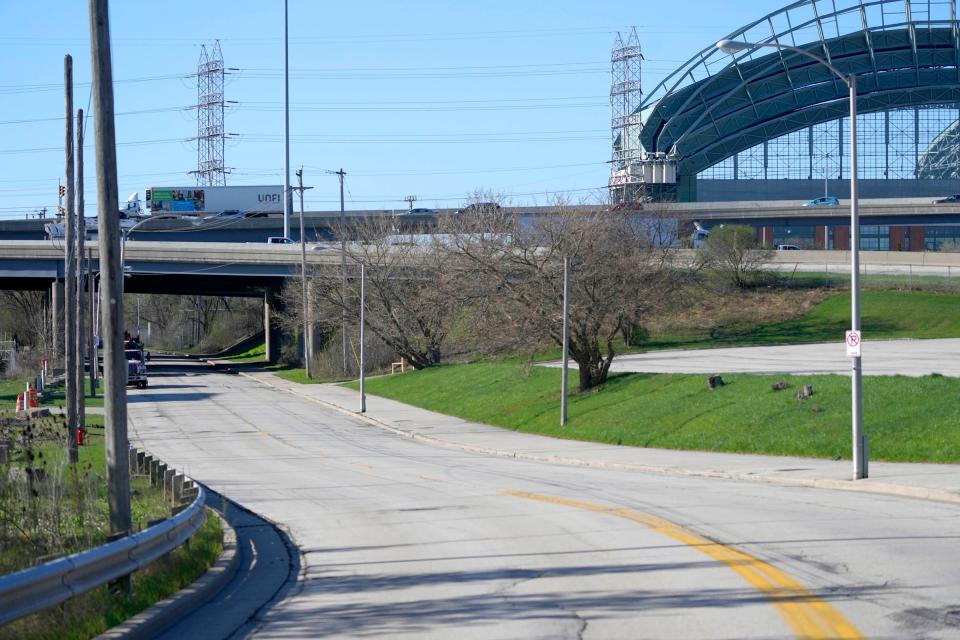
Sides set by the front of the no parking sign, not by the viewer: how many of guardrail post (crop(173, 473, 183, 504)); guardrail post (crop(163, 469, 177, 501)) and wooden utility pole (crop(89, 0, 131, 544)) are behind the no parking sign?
0

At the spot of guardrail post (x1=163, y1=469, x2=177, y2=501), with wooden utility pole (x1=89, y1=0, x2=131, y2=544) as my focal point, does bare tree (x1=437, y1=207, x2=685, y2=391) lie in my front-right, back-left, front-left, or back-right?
back-left

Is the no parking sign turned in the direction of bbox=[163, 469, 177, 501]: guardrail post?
no

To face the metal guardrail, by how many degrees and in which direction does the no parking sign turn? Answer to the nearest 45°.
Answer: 0° — it already faces it

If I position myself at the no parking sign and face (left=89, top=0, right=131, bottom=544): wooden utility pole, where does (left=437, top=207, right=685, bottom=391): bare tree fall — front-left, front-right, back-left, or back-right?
back-right

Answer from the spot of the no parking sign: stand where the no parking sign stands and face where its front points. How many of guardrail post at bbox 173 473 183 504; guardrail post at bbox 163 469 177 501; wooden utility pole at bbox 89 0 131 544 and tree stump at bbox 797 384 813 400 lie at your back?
1

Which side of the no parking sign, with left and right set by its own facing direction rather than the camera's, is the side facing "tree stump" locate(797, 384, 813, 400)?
back

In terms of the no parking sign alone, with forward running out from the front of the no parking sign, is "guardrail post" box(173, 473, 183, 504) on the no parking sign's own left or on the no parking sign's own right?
on the no parking sign's own right

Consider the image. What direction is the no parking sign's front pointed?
toward the camera

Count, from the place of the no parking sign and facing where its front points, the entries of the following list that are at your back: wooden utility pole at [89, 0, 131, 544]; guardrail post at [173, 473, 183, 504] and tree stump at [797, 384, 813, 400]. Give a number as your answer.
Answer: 1

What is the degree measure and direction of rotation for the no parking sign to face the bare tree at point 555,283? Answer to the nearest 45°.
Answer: approximately 135° to its right

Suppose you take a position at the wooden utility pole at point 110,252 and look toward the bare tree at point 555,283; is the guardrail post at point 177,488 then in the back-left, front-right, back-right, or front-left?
front-left

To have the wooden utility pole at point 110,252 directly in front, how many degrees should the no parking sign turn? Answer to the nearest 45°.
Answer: approximately 45° to its right

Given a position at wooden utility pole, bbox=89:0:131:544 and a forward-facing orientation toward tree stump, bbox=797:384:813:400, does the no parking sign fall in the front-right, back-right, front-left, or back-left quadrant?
front-right
